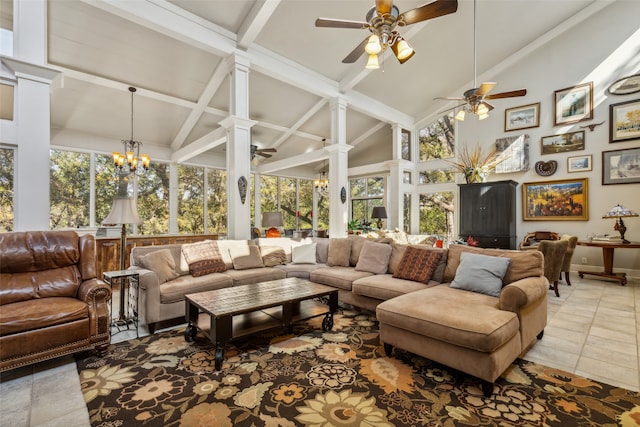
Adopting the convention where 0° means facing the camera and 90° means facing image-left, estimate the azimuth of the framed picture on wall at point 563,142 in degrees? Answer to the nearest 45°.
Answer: approximately 45°

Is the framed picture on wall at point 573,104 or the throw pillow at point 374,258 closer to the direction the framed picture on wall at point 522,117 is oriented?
the throw pillow

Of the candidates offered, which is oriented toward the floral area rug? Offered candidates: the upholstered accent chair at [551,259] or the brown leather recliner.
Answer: the brown leather recliner

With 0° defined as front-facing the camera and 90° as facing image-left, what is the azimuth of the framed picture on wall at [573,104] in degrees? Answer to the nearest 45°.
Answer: approximately 45°

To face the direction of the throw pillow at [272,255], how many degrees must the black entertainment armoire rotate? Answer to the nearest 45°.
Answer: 0° — it already faces it

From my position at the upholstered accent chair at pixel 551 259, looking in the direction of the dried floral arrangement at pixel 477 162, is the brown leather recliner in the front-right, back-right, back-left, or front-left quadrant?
back-left
